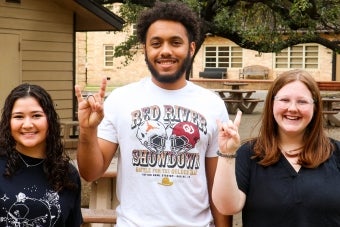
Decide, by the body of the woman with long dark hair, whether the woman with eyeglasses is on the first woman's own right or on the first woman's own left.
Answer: on the first woman's own left

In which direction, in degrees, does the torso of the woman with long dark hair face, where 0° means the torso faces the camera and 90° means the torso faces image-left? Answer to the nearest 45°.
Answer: approximately 0°

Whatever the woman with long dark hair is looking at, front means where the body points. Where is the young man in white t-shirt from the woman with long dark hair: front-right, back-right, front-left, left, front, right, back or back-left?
left

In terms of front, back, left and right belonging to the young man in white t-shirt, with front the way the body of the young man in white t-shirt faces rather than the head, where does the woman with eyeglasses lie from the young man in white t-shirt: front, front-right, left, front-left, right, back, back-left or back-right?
left

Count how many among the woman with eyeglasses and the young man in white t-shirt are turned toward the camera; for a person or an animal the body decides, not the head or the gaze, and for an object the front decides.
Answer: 2

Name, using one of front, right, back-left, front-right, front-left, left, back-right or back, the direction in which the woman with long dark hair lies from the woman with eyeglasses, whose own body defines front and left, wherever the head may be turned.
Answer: right

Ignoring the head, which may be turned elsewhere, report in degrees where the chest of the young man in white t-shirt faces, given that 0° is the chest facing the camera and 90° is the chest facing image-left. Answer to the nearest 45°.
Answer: approximately 0°

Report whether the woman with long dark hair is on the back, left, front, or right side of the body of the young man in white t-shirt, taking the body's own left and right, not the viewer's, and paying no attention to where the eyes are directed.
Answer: right

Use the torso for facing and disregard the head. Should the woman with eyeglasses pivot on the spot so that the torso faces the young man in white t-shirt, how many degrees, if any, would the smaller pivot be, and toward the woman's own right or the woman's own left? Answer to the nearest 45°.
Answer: approximately 90° to the woman's own right
